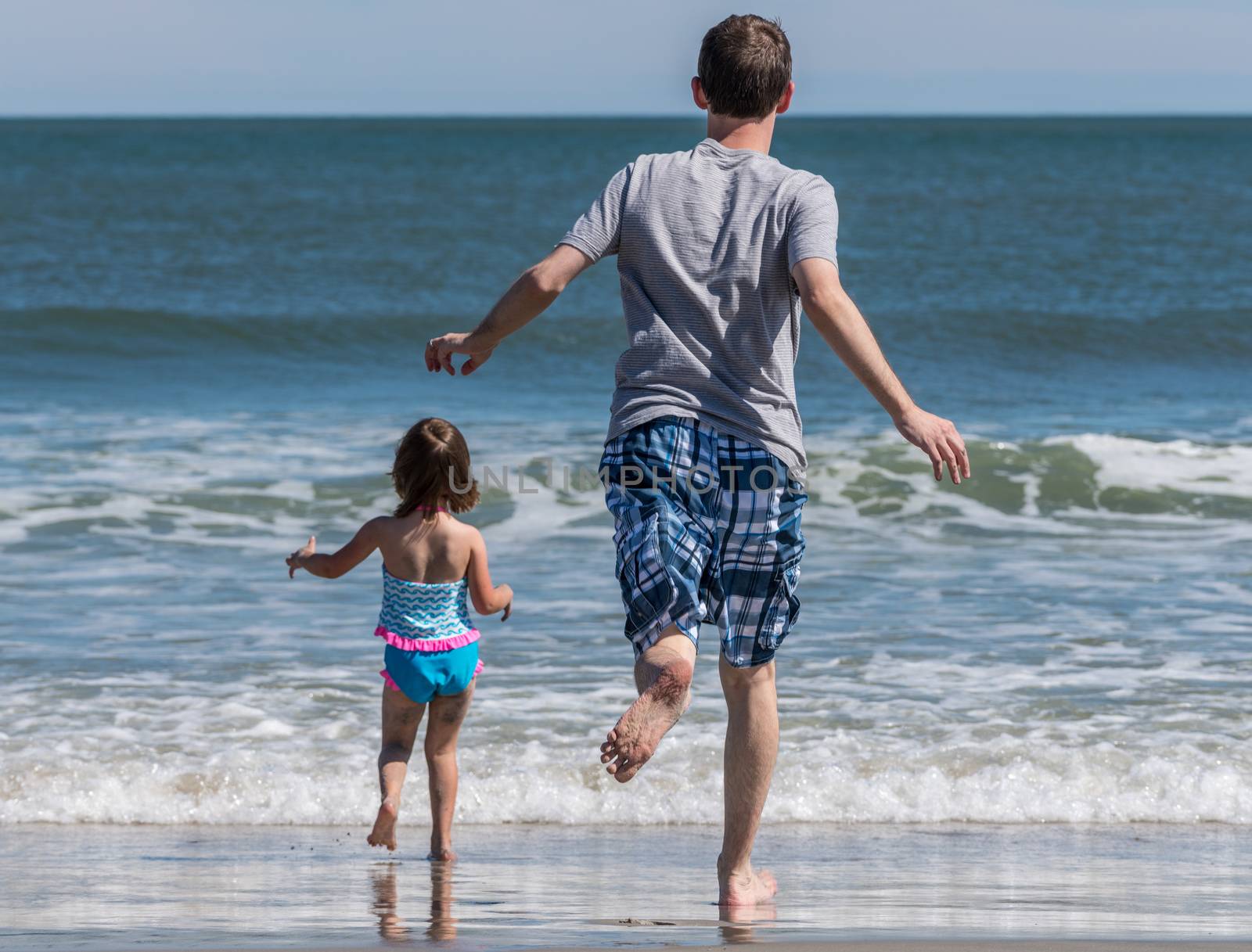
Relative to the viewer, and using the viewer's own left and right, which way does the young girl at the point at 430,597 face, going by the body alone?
facing away from the viewer

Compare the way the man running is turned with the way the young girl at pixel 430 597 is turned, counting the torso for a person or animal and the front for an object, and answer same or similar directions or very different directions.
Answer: same or similar directions

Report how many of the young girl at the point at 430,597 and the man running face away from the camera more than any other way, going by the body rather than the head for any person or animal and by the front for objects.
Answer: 2

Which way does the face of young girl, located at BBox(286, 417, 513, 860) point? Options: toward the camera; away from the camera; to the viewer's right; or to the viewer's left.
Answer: away from the camera

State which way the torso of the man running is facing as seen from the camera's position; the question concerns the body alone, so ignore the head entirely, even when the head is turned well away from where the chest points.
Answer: away from the camera

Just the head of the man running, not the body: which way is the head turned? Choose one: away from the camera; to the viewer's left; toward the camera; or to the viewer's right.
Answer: away from the camera

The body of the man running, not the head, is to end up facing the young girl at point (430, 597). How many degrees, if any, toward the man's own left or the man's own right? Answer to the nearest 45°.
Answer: approximately 45° to the man's own left

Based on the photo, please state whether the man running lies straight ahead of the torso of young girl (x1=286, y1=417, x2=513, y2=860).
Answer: no
